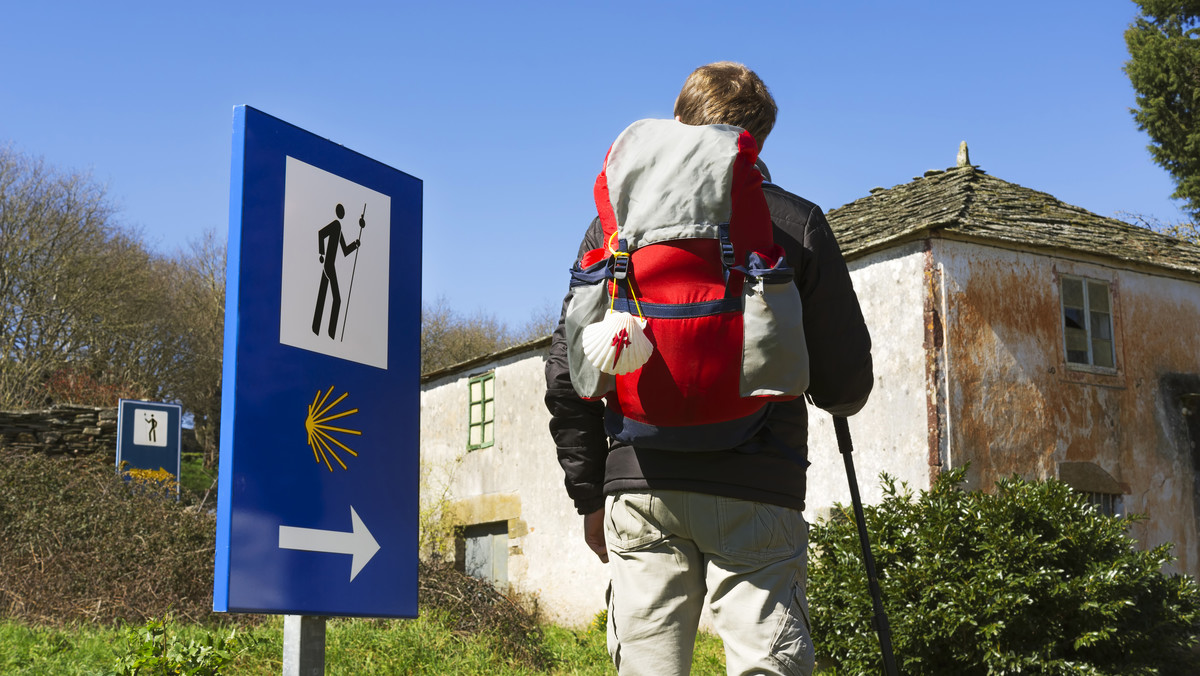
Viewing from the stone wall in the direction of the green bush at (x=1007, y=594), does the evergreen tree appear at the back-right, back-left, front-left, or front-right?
front-left

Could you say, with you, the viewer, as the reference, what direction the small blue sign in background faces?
facing the viewer

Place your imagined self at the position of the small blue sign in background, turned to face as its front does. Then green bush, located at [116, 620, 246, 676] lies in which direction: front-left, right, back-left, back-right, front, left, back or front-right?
front

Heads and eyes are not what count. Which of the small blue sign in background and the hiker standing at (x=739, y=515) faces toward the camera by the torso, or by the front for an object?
the small blue sign in background

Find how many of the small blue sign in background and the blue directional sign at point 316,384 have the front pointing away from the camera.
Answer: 0

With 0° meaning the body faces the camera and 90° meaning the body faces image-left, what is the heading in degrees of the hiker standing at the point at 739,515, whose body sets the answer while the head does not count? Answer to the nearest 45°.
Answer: approximately 180°

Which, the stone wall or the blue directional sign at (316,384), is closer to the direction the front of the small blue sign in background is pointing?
the blue directional sign

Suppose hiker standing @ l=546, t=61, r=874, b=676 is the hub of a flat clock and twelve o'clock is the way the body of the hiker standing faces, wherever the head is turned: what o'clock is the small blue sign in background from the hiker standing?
The small blue sign in background is roughly at 11 o'clock from the hiker standing.

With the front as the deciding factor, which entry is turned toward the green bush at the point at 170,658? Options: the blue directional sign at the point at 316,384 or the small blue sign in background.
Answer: the small blue sign in background

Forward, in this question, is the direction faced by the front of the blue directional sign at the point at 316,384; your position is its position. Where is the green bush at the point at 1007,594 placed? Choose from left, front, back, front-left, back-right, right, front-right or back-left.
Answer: left

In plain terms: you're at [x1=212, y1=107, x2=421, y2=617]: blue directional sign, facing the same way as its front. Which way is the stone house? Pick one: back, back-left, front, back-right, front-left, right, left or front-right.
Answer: left

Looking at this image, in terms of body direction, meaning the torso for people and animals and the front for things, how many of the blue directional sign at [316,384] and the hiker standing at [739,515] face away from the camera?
1

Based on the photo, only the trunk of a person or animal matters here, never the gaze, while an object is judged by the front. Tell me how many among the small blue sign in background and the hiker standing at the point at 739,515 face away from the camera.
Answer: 1

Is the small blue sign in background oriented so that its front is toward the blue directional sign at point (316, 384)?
yes

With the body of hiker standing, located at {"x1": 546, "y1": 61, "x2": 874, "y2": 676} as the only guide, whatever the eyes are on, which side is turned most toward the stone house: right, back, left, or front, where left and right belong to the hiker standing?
front

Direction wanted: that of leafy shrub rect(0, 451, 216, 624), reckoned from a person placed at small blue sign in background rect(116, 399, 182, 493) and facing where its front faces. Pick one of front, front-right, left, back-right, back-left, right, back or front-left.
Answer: front

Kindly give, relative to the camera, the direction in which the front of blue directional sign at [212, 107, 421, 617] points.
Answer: facing the viewer and to the right of the viewer

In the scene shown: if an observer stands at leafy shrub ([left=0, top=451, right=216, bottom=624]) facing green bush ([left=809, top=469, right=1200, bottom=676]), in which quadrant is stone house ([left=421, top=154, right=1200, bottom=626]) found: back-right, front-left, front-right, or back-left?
front-left
